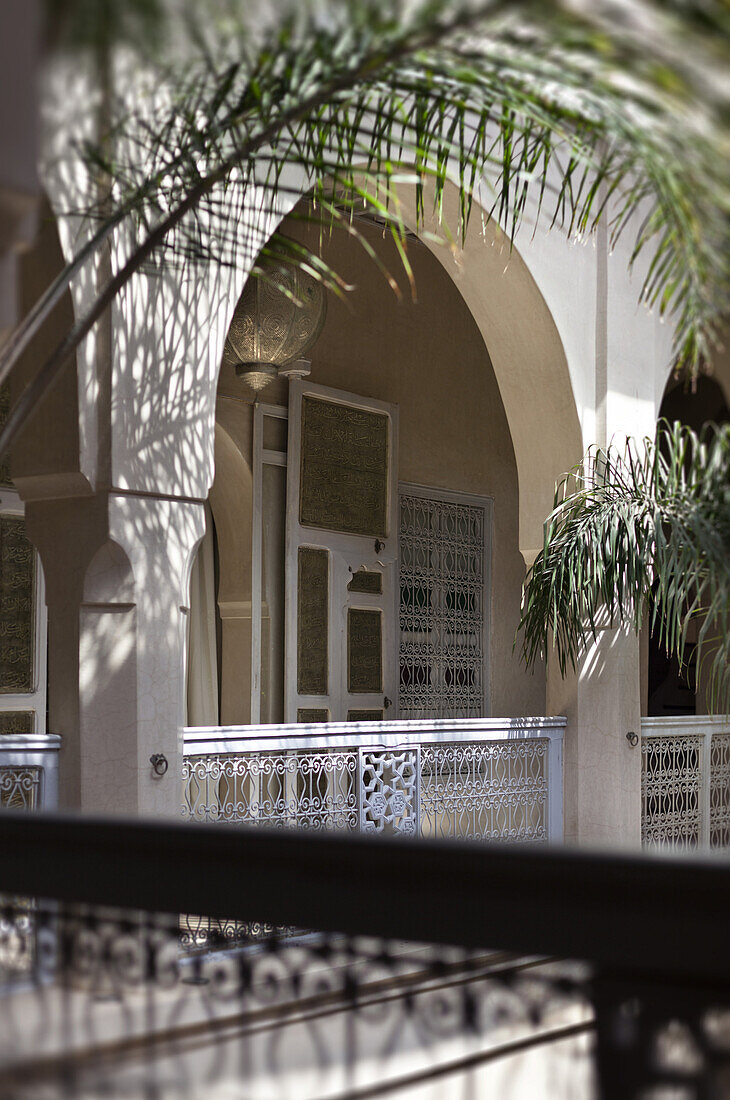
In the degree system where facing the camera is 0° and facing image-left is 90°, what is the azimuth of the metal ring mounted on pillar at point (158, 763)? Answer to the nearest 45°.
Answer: approximately 315°

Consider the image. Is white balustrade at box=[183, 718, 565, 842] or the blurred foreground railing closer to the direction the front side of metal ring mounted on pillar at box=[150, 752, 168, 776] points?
the blurred foreground railing

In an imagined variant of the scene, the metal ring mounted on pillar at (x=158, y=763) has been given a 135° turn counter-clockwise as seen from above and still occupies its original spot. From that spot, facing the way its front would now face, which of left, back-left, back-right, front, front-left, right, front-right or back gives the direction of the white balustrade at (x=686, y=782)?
front-right

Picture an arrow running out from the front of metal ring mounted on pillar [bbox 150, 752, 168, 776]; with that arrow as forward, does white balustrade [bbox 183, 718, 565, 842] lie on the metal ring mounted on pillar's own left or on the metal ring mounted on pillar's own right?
on the metal ring mounted on pillar's own left

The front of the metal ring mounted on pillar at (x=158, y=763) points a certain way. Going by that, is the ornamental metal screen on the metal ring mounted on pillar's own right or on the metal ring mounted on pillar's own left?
on the metal ring mounted on pillar's own left

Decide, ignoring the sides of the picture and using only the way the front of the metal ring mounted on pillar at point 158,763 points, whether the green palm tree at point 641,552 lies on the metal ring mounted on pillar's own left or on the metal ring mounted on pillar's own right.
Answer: on the metal ring mounted on pillar's own left
